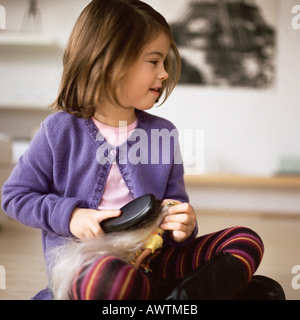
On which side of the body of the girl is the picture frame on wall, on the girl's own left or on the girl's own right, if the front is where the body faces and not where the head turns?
on the girl's own left

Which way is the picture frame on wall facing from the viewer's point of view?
toward the camera

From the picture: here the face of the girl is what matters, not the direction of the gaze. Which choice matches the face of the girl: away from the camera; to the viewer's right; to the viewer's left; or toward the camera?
to the viewer's right

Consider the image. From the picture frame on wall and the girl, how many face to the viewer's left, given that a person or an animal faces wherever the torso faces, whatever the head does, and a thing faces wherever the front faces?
0

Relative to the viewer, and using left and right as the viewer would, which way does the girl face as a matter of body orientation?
facing the viewer and to the right of the viewer

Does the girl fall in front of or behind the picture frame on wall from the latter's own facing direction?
in front
